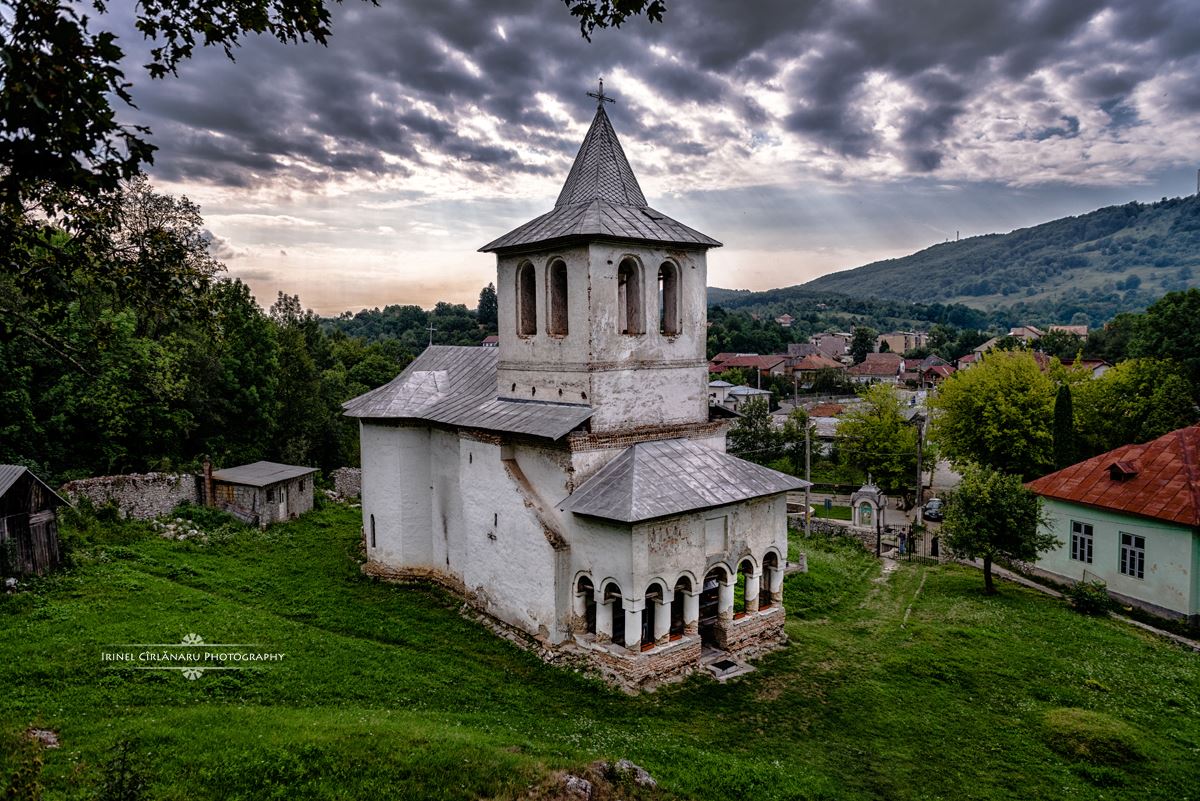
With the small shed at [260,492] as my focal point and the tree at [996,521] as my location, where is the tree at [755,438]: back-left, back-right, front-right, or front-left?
front-right

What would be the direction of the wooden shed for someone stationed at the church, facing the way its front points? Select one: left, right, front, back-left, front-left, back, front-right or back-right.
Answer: back-right

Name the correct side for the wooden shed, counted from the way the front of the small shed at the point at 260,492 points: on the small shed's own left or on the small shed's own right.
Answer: on the small shed's own right

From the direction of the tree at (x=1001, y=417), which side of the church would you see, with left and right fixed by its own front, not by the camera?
left

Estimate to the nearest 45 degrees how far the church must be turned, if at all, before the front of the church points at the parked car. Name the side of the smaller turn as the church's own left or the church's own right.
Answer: approximately 90° to the church's own left

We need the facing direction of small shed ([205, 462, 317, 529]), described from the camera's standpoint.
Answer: facing the viewer and to the right of the viewer

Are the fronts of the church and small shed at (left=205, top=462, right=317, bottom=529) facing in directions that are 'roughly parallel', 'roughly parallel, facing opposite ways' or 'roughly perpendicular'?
roughly parallel

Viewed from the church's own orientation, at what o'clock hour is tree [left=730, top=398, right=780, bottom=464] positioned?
The tree is roughly at 8 o'clock from the church.

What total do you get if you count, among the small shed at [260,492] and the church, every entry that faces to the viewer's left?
0

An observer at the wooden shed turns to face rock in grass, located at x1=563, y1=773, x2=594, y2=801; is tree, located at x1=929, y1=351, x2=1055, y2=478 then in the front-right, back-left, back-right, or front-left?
front-left

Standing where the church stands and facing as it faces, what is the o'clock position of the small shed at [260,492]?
The small shed is roughly at 6 o'clock from the church.

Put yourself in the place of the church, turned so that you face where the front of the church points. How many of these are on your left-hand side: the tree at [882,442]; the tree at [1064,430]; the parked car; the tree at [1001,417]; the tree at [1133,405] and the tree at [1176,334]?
6

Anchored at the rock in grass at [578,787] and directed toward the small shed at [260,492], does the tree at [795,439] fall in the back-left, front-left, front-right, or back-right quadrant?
front-right
